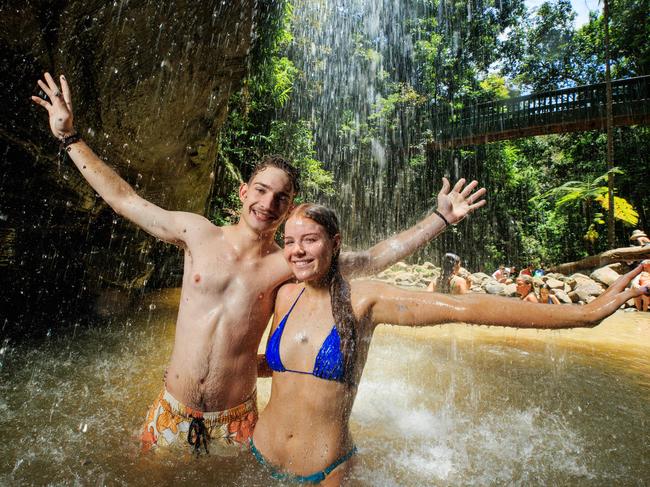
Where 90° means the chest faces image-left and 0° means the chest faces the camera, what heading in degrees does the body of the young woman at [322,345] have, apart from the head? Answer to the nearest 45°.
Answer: approximately 45°

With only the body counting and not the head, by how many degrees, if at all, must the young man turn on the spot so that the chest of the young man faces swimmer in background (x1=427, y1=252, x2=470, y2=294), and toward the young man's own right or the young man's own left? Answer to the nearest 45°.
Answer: approximately 135° to the young man's own left

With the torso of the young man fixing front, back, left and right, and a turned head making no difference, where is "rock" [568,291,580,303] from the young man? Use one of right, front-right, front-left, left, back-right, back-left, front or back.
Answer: back-left

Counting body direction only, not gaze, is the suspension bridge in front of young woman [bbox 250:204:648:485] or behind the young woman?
behind

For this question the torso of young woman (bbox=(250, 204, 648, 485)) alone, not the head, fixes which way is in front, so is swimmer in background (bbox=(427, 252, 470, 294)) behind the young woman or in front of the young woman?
behind

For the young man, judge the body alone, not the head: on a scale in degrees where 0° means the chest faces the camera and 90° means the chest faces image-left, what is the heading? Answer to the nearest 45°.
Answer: approximately 0°

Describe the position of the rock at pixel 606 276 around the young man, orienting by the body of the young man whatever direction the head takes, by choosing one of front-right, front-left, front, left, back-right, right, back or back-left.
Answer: back-left

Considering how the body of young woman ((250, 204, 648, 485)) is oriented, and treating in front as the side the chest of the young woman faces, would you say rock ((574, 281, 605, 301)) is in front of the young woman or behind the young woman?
behind
